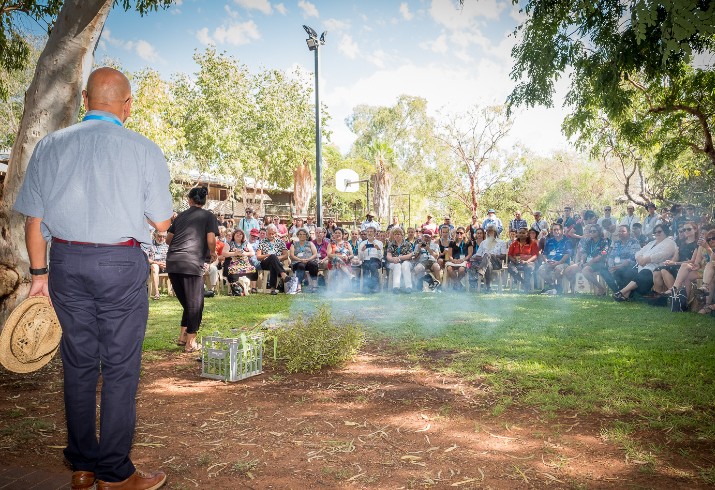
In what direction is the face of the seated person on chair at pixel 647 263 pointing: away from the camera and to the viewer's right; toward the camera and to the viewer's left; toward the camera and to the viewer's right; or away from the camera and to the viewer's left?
toward the camera and to the viewer's left

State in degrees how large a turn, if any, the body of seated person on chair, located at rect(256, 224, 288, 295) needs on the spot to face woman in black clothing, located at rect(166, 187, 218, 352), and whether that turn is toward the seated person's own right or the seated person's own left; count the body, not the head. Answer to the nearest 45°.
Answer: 0° — they already face them

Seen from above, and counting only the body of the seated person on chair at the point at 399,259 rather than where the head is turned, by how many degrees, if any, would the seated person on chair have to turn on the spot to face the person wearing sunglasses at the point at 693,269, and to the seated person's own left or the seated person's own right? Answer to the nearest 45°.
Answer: approximately 45° to the seated person's own left

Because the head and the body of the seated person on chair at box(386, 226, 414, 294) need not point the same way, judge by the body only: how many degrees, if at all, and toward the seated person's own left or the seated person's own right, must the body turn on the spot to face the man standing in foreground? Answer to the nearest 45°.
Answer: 0° — they already face them

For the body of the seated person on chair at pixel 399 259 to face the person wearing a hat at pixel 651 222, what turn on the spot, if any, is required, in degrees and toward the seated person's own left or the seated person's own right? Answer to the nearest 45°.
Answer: approximately 90° to the seated person's own left

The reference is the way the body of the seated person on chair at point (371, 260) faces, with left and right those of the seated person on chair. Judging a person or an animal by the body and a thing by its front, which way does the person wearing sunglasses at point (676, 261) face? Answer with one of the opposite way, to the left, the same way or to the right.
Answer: to the right

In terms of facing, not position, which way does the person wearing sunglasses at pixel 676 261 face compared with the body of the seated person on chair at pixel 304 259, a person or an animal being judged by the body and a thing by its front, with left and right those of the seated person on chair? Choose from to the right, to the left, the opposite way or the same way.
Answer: to the right

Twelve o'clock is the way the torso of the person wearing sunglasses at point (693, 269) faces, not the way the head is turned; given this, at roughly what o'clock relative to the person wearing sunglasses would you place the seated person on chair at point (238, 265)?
The seated person on chair is roughly at 1 o'clock from the person wearing sunglasses.

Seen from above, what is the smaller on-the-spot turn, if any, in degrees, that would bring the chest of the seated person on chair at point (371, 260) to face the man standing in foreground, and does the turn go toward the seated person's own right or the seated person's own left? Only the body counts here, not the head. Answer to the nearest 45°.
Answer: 0° — they already face them

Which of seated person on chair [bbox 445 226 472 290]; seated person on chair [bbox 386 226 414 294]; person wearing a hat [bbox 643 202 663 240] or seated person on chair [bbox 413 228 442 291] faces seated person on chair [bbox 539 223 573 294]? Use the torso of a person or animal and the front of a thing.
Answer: the person wearing a hat

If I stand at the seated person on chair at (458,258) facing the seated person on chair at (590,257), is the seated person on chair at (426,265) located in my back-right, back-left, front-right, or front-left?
back-right

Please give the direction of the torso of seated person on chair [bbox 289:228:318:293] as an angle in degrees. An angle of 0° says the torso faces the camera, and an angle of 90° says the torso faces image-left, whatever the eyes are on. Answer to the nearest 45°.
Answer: approximately 0°
